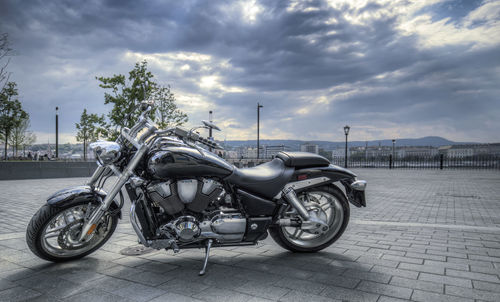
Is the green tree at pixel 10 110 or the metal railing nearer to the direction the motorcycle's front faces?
the green tree

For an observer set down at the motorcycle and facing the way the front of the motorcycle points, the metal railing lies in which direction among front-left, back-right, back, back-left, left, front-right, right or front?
back-right

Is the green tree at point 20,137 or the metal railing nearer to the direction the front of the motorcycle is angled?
the green tree

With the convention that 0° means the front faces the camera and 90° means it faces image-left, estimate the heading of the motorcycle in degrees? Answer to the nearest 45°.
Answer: approximately 90°

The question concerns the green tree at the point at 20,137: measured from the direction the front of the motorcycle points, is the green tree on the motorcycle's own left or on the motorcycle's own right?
on the motorcycle's own right

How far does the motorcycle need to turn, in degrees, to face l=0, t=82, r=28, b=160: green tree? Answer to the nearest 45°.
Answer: approximately 45° to its right

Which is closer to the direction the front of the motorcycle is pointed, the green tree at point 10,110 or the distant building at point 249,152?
the green tree

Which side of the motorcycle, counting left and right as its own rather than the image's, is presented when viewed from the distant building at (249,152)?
right
